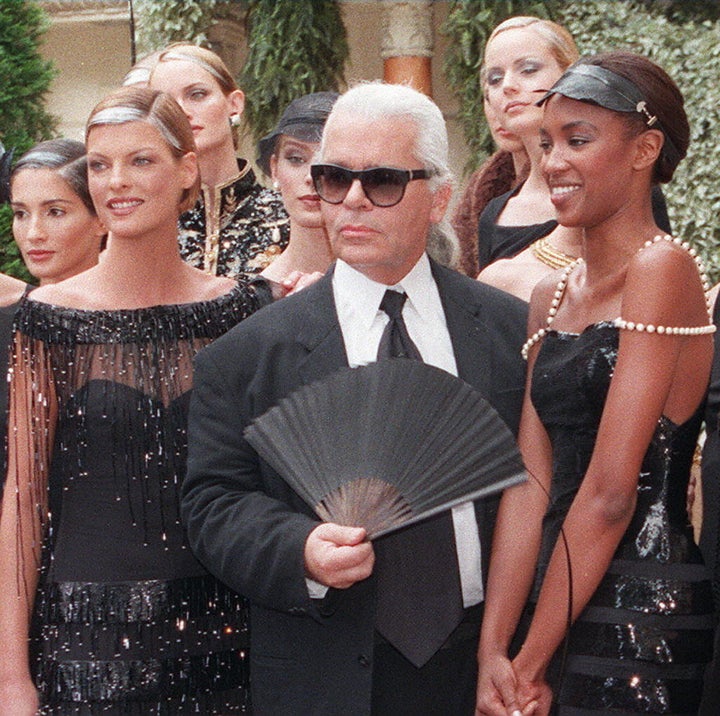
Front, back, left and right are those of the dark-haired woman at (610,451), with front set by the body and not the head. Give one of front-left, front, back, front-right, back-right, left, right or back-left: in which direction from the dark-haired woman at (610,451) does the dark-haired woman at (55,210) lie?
right

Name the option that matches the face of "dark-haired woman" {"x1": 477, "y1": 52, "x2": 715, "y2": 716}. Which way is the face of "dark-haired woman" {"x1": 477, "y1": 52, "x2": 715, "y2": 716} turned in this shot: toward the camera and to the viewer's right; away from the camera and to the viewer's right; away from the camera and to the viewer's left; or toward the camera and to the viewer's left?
toward the camera and to the viewer's left

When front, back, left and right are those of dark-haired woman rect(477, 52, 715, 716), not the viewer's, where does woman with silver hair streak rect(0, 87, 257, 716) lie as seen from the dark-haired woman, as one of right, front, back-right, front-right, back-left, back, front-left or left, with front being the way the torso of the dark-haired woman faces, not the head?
front-right

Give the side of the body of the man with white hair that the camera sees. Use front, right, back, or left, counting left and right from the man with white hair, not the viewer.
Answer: front

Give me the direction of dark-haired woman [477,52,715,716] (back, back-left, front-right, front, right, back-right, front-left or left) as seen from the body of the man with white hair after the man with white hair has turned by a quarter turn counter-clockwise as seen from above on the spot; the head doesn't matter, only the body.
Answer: front

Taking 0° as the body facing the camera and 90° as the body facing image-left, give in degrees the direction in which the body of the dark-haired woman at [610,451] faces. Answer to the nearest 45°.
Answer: approximately 45°

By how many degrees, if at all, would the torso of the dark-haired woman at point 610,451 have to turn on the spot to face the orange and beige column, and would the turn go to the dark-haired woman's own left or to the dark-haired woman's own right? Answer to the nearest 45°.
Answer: approximately 135° to the dark-haired woman's own right

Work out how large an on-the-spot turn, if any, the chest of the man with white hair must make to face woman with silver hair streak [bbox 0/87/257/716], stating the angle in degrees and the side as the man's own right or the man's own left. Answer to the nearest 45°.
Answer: approximately 135° to the man's own right

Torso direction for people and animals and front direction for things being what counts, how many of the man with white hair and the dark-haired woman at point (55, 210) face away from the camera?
0

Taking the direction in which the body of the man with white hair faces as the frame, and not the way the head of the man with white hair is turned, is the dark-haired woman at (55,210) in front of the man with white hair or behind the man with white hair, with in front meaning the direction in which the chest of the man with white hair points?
behind

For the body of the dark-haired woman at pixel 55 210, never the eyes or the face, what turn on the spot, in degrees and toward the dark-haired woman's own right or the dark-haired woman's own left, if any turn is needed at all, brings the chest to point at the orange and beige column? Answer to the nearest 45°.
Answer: approximately 180°

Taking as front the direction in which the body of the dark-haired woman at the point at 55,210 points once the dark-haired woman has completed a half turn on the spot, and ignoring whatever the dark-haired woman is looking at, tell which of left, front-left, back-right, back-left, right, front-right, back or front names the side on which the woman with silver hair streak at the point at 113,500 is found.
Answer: back-right

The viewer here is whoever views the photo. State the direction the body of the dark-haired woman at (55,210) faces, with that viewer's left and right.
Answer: facing the viewer and to the left of the viewer
